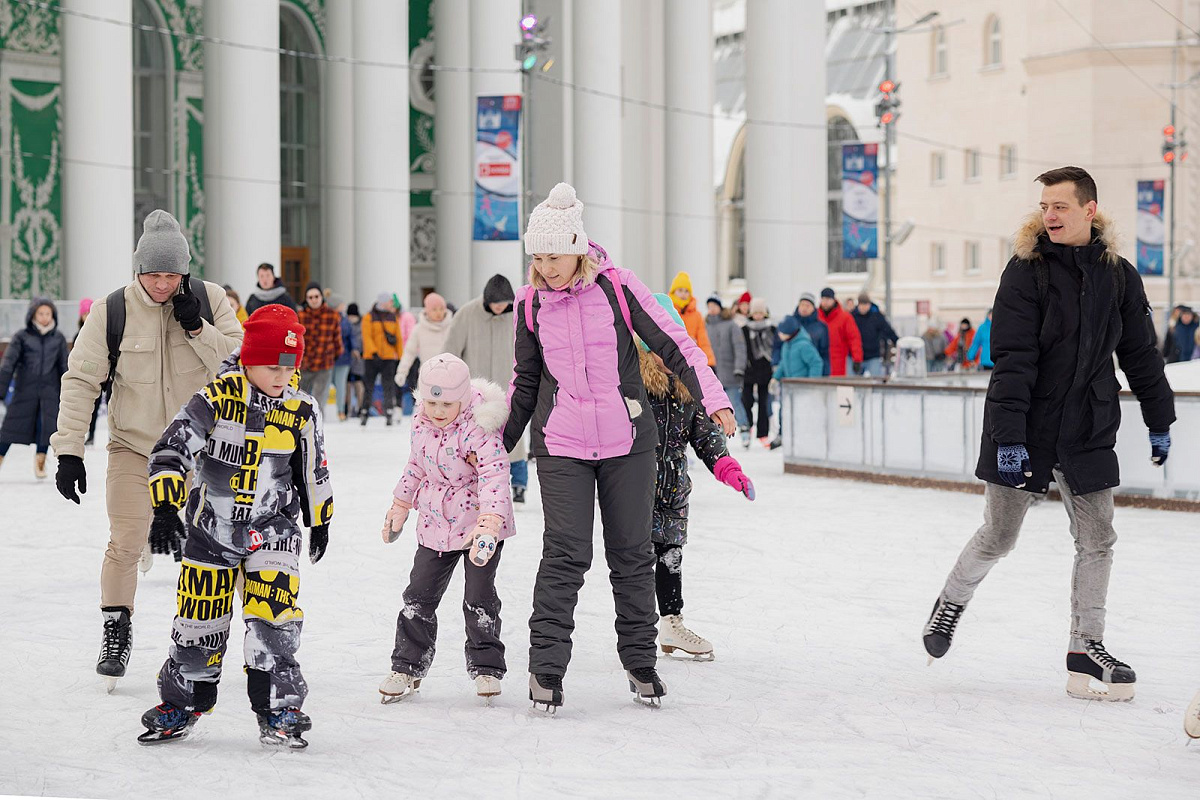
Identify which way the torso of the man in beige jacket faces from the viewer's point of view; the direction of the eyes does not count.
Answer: toward the camera

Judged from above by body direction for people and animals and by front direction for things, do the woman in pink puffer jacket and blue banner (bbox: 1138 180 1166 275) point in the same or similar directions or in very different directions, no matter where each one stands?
same or similar directions

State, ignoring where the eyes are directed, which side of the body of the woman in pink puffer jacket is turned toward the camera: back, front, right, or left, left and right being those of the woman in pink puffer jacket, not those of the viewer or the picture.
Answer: front

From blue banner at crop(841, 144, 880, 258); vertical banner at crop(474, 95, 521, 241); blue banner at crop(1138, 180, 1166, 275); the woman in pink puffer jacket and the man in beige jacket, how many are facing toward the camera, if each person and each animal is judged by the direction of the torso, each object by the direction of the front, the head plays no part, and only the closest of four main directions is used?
5

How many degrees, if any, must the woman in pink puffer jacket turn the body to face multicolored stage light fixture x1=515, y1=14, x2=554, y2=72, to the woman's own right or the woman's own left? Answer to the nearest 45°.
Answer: approximately 180°

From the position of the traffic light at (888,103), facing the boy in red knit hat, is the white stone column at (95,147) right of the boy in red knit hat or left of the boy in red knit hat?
right

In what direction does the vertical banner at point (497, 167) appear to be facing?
toward the camera

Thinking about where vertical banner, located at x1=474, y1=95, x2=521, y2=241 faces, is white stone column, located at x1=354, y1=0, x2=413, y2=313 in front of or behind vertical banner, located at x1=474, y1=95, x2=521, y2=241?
behind

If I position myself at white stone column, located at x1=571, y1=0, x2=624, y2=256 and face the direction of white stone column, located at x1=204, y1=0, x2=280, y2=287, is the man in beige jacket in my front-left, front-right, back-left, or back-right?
front-left

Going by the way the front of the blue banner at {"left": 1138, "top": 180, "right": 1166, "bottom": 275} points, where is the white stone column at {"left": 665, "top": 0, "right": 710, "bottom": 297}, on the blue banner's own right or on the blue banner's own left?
on the blue banner's own right

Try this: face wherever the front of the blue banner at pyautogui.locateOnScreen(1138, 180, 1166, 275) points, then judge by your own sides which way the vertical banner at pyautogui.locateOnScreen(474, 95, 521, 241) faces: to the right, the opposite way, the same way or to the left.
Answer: the same way

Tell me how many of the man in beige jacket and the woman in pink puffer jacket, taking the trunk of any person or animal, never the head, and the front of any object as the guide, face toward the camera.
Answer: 2

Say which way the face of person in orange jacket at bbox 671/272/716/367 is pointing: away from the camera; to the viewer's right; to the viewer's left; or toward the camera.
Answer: toward the camera

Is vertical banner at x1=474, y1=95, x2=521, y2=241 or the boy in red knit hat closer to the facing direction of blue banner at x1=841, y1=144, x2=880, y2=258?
the boy in red knit hat

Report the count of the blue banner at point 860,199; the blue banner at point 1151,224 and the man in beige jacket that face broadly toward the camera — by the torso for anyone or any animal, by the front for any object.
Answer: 3

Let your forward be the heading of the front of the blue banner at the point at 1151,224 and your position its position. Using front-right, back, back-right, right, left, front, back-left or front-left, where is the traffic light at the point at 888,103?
front-right

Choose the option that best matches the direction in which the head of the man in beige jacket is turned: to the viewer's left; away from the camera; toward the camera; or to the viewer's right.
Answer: toward the camera

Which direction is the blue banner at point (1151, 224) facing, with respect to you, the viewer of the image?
facing the viewer

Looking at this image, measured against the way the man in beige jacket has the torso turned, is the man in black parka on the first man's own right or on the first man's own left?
on the first man's own left

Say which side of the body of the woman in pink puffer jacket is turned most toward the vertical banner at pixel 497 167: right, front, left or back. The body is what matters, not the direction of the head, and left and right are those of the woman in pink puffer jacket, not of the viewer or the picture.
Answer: back
